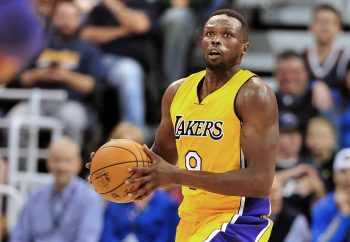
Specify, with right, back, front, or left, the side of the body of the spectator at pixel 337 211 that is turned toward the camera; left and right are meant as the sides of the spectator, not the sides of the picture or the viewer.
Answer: front

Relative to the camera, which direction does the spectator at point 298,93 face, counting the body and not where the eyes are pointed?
toward the camera

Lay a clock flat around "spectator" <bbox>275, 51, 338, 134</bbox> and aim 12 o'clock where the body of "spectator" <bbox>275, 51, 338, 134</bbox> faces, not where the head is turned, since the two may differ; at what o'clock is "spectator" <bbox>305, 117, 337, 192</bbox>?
"spectator" <bbox>305, 117, 337, 192</bbox> is roughly at 11 o'clock from "spectator" <bbox>275, 51, 338, 134</bbox>.

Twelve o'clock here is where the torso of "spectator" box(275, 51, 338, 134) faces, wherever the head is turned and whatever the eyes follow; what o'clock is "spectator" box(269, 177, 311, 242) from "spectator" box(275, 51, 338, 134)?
"spectator" box(269, 177, 311, 242) is roughly at 12 o'clock from "spectator" box(275, 51, 338, 134).

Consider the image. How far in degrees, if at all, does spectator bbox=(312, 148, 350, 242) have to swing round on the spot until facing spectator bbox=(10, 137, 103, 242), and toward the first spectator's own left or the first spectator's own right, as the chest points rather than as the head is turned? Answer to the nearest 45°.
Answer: approximately 90° to the first spectator's own right

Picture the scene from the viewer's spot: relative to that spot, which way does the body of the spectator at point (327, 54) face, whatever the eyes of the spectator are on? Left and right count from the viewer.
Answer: facing the viewer

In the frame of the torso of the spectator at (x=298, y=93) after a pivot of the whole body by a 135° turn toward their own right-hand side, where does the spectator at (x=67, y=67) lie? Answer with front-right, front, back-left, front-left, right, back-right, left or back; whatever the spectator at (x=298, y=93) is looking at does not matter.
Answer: front-left

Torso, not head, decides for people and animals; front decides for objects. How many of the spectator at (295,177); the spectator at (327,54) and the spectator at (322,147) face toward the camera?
3

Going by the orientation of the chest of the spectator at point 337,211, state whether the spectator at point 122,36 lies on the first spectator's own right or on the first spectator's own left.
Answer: on the first spectator's own right

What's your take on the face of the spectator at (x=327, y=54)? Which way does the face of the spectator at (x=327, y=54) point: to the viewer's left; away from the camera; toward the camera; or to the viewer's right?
toward the camera

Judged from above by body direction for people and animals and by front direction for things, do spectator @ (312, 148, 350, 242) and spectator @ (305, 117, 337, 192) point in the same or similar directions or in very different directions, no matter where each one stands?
same or similar directions

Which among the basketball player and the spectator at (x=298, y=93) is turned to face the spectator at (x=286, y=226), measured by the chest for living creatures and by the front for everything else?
the spectator at (x=298, y=93)

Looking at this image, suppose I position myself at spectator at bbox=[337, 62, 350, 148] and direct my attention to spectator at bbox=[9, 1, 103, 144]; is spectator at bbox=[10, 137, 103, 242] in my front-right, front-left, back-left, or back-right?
front-left

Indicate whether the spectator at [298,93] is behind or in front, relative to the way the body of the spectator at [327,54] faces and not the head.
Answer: in front

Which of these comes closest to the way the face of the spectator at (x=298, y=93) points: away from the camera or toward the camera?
toward the camera

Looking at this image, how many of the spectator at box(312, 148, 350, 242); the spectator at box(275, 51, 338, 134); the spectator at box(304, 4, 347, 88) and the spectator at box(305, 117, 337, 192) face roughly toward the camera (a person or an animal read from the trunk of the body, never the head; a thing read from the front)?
4
